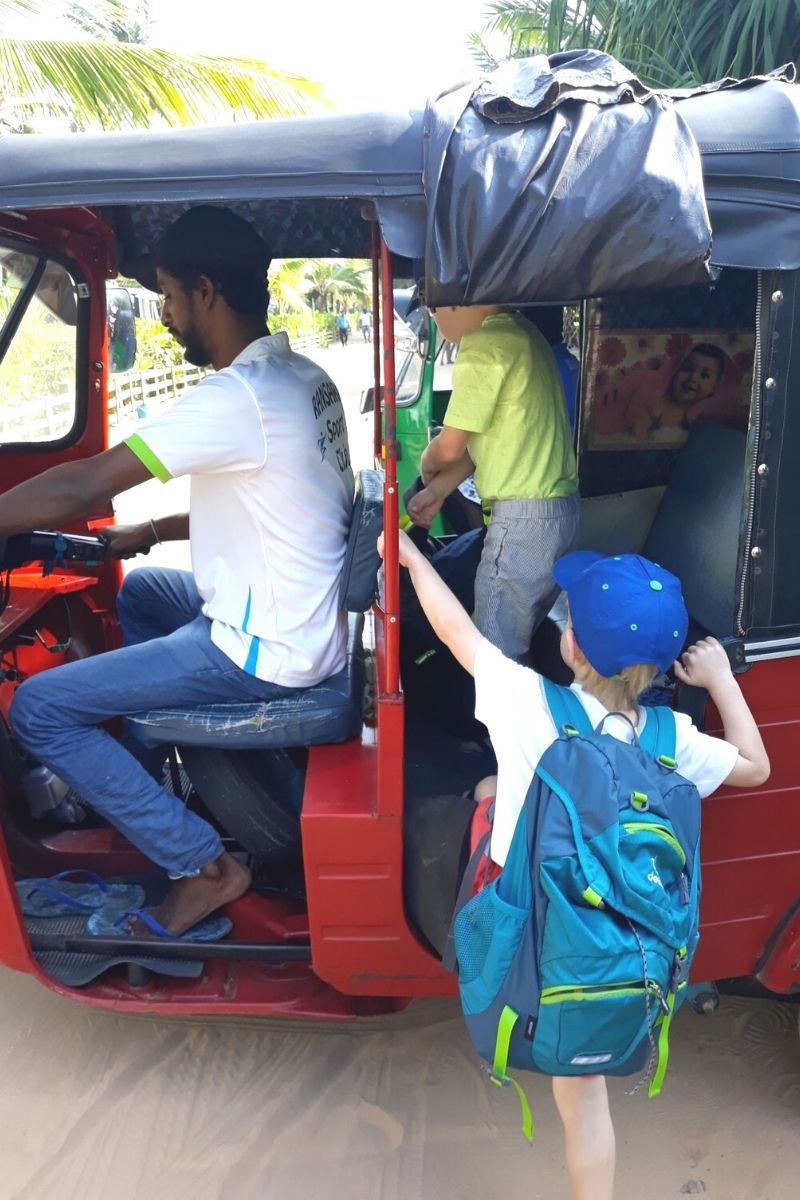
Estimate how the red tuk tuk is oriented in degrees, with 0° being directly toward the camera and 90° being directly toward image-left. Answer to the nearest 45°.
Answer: approximately 90°

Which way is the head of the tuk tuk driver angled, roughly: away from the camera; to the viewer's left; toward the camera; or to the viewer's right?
to the viewer's left

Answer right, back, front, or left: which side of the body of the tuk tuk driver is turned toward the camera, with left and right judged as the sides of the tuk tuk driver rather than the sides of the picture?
left

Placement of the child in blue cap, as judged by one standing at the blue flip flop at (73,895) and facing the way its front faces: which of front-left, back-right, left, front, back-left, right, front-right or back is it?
back-left

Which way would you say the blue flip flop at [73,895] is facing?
to the viewer's left

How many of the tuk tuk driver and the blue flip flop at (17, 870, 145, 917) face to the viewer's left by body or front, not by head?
2

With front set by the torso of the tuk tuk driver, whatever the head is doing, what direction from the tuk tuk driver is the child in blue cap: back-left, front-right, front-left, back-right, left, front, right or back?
back-left
